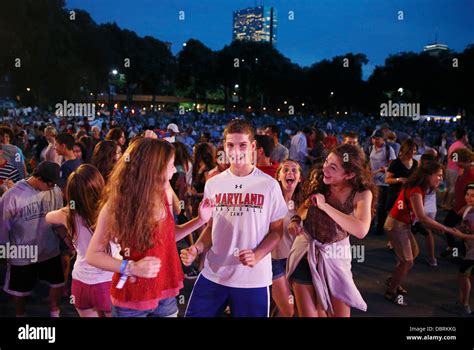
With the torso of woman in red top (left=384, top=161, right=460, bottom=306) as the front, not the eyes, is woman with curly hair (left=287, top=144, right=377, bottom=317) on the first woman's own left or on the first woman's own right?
on the first woman's own right

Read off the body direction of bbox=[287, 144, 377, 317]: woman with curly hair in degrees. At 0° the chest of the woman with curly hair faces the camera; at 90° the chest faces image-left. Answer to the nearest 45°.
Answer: approximately 45°

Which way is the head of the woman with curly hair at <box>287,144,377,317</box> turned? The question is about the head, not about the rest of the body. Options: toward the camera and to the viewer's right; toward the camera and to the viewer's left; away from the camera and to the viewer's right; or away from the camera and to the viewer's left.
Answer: toward the camera and to the viewer's left

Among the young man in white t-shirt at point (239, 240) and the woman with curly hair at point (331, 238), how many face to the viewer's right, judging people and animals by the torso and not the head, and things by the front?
0

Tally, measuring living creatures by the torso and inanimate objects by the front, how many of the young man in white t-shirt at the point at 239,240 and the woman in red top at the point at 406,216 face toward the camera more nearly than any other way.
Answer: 1

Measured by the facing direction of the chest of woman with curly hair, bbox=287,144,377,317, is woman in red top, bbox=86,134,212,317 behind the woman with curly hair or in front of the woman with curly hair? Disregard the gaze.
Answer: in front

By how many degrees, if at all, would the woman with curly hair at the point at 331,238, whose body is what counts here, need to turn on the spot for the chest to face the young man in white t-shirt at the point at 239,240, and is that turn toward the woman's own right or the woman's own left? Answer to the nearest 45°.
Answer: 0° — they already face them

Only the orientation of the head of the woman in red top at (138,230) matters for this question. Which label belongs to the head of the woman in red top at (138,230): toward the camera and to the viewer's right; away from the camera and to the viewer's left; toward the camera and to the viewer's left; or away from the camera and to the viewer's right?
away from the camera and to the viewer's right
